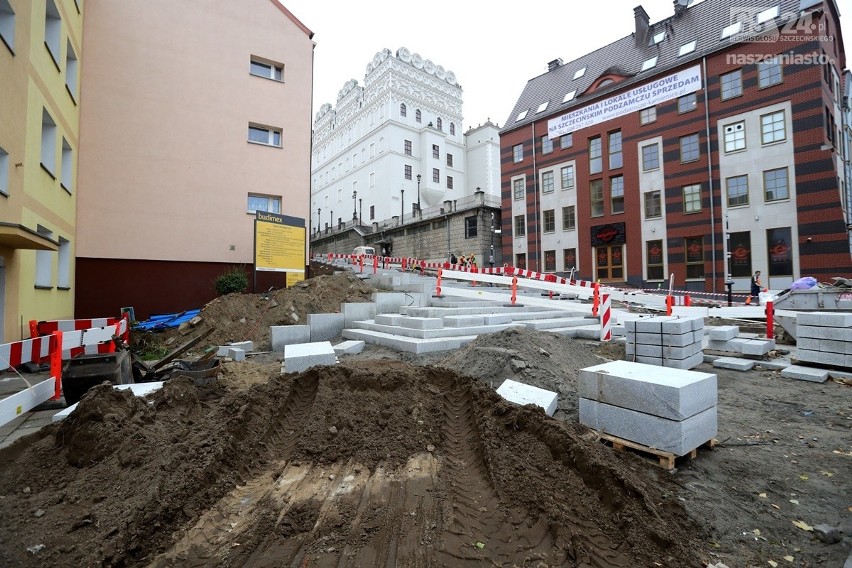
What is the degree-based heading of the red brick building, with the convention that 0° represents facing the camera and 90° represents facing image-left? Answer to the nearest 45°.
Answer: approximately 45°

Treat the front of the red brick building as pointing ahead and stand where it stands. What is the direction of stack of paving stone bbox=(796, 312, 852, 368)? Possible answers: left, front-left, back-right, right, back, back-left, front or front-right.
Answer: front-left

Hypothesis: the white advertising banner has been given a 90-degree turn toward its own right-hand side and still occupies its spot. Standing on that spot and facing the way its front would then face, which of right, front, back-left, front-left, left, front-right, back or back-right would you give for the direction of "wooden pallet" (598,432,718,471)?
back-left

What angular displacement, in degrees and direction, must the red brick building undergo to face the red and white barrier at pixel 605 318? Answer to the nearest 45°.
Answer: approximately 45° to its left

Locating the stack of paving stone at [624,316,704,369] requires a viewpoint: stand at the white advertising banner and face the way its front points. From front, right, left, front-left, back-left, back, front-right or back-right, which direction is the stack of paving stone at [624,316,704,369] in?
front-left

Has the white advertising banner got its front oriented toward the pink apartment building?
yes

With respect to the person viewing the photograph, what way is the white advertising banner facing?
facing the viewer and to the left of the viewer

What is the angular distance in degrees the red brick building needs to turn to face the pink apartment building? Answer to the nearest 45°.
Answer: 0° — it already faces it

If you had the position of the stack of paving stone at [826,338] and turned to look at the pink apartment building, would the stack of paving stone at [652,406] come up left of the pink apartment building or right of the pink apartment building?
left

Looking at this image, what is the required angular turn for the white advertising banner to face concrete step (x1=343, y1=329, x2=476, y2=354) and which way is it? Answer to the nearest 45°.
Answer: approximately 45° to its left

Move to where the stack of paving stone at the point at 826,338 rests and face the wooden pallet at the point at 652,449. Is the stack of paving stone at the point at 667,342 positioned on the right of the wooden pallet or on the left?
right

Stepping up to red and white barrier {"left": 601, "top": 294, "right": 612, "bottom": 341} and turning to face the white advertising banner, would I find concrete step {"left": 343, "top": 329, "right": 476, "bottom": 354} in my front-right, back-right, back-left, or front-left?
back-left
